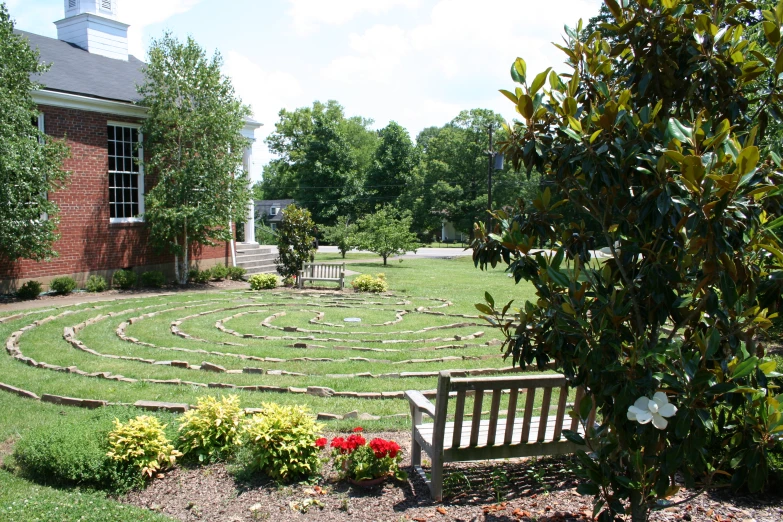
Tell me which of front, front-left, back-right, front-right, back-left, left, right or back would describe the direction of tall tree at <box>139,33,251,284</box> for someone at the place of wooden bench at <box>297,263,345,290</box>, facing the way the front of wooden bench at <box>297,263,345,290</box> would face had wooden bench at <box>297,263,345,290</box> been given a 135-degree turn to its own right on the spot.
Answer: front-left

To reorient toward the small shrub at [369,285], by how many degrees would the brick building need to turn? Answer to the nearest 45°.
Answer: approximately 45° to its right

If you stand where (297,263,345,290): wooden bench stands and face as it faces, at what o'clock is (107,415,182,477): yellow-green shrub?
The yellow-green shrub is roughly at 12 o'clock from the wooden bench.

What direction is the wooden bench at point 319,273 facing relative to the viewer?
toward the camera

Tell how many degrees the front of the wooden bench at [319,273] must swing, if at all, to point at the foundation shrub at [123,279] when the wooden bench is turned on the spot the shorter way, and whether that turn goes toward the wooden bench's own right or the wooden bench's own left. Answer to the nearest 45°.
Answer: approximately 90° to the wooden bench's own right

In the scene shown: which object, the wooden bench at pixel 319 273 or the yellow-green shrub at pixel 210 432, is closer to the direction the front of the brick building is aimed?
the wooden bench

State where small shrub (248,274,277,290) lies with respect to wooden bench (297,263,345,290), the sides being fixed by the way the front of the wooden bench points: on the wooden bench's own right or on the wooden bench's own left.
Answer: on the wooden bench's own right

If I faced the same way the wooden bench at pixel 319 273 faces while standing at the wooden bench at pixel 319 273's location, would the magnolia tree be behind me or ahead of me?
ahead

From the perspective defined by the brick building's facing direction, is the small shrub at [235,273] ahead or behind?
ahead

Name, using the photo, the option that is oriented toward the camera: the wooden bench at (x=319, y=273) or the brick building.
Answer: the wooden bench

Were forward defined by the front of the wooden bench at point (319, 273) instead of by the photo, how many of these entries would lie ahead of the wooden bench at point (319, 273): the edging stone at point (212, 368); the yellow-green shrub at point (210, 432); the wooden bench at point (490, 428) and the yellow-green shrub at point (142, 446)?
4
